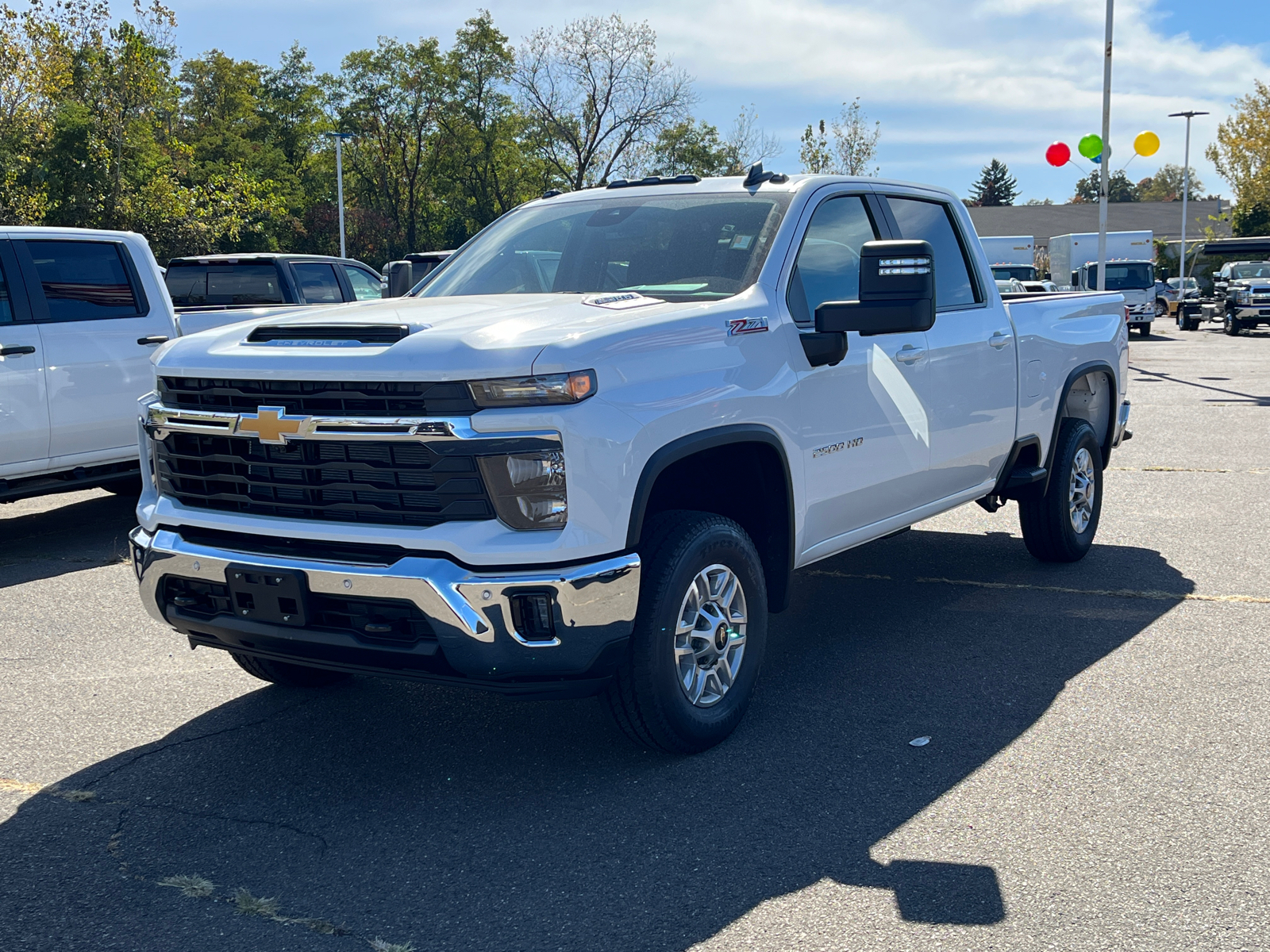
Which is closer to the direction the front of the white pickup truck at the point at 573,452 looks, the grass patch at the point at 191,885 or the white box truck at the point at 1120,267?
the grass patch

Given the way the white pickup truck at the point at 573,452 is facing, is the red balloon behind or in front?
behind

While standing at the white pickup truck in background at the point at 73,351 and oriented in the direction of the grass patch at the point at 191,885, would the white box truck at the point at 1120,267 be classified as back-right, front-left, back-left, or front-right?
back-left

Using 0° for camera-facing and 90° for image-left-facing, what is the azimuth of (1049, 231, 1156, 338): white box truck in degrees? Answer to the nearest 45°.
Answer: approximately 315°

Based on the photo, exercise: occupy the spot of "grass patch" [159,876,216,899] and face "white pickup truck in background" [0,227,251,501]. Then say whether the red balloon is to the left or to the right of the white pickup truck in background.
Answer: right

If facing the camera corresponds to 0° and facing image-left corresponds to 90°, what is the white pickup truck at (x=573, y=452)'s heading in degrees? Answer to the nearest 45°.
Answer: approximately 45°

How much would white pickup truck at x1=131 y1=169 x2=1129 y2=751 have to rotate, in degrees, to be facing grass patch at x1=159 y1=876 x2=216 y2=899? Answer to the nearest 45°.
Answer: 0° — it already faces it

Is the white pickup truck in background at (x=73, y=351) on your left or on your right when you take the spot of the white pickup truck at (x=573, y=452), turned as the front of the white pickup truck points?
on your right
